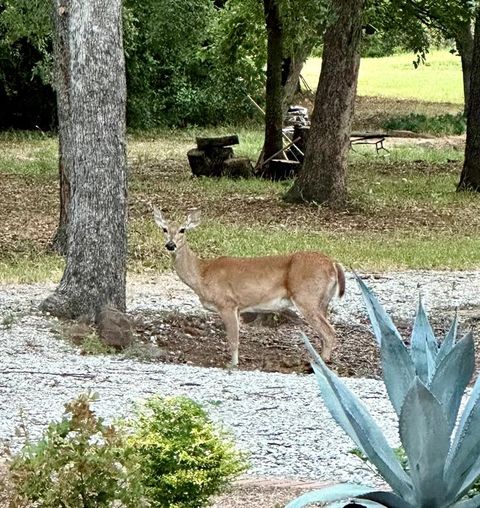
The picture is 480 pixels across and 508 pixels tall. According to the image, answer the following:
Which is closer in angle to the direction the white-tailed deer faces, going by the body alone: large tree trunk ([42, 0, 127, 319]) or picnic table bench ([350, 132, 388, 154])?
the large tree trunk

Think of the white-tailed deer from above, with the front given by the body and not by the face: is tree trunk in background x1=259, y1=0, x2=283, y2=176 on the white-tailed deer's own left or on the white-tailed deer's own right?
on the white-tailed deer's own right

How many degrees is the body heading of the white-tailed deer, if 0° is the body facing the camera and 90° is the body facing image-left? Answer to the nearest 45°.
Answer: approximately 90°

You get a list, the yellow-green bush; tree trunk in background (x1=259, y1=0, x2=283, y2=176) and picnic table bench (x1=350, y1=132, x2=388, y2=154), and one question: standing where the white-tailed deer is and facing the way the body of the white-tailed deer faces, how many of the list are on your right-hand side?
2

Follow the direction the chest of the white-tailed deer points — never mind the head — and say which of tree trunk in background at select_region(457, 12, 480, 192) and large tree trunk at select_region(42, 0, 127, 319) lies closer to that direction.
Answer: the large tree trunk

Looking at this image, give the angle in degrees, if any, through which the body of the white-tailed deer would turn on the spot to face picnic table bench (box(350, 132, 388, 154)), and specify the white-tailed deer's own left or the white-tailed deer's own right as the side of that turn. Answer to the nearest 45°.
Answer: approximately 90° to the white-tailed deer's own right
